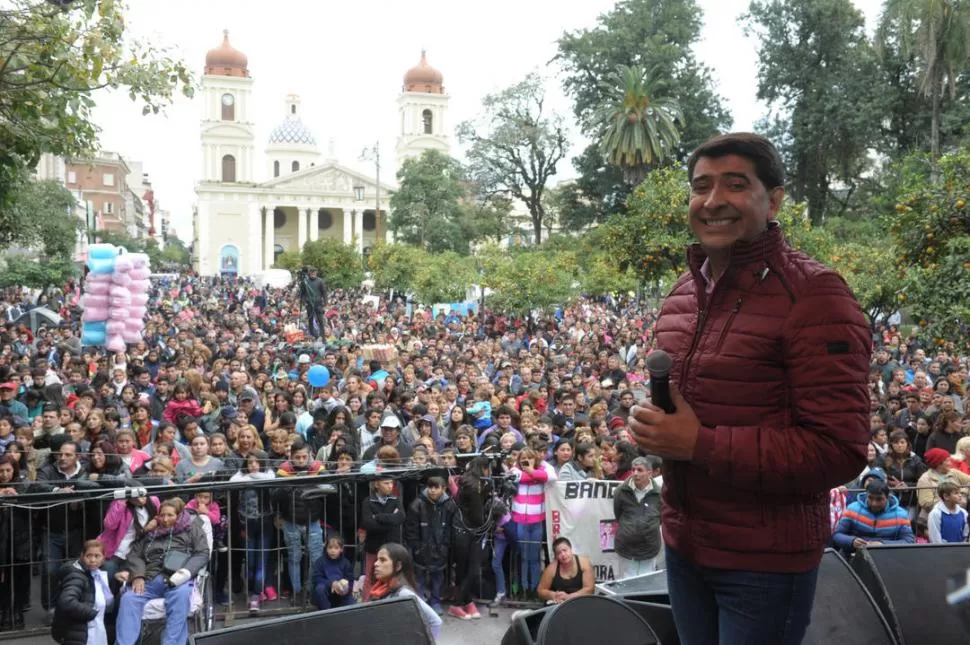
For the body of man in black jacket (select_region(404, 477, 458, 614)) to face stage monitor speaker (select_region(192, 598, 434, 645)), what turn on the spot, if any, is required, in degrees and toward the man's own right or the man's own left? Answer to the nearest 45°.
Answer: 0° — they already face it

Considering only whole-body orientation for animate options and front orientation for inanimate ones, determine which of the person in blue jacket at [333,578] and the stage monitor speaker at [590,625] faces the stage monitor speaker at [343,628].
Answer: the person in blue jacket

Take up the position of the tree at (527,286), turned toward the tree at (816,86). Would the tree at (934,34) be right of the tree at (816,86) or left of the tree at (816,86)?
right

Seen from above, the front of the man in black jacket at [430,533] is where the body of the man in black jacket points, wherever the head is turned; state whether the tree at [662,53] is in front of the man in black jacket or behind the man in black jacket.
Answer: behind

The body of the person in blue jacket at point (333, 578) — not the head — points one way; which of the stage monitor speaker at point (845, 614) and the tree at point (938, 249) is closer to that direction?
the stage monitor speaker

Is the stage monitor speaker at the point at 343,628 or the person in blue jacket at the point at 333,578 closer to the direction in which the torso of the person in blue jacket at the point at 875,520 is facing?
the stage monitor speaker

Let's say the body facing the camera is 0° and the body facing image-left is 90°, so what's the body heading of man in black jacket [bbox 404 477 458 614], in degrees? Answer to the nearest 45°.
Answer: approximately 0°

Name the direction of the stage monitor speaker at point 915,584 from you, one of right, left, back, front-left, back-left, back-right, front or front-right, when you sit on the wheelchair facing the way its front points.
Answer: left

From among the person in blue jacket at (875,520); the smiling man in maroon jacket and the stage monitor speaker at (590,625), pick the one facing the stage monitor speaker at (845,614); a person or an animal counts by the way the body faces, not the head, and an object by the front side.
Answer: the person in blue jacket

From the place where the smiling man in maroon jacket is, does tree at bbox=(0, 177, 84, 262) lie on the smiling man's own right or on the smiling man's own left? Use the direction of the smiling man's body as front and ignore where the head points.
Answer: on the smiling man's own right
